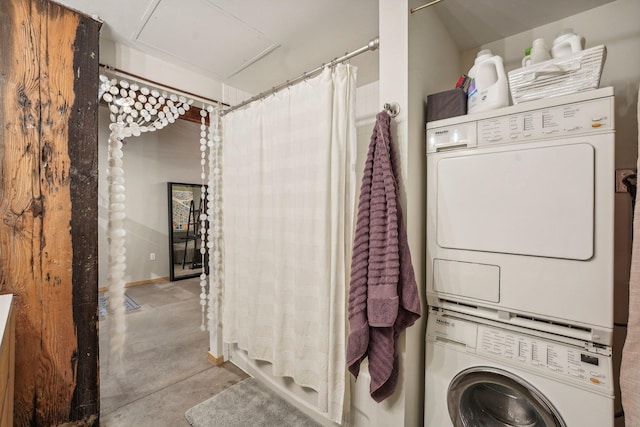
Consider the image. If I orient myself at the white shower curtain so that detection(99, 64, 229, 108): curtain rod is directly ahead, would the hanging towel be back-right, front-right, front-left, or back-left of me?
back-left

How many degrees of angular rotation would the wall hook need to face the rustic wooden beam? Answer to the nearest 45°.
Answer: approximately 45° to its right

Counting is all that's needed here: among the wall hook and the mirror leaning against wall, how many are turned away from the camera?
0

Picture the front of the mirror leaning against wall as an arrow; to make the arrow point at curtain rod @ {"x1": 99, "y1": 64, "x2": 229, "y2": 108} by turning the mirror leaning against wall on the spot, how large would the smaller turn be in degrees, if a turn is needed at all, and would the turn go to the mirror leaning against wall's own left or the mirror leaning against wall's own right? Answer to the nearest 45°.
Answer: approximately 45° to the mirror leaning against wall's own right

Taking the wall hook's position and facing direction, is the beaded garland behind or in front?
in front

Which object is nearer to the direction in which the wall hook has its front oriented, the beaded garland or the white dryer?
the beaded garland

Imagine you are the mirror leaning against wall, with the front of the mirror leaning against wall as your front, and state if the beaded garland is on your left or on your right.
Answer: on your right

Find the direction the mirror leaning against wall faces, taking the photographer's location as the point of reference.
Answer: facing the viewer and to the right of the viewer

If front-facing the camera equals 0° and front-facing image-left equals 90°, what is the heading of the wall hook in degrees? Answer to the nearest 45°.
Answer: approximately 45°

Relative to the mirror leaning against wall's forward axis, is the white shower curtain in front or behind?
in front

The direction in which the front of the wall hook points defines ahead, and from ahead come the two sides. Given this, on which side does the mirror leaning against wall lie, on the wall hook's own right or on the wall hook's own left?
on the wall hook's own right

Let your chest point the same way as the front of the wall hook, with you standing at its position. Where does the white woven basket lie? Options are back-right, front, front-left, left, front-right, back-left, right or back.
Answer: back-left

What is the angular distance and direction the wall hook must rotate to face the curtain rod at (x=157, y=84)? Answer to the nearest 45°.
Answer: approximately 45° to its right
